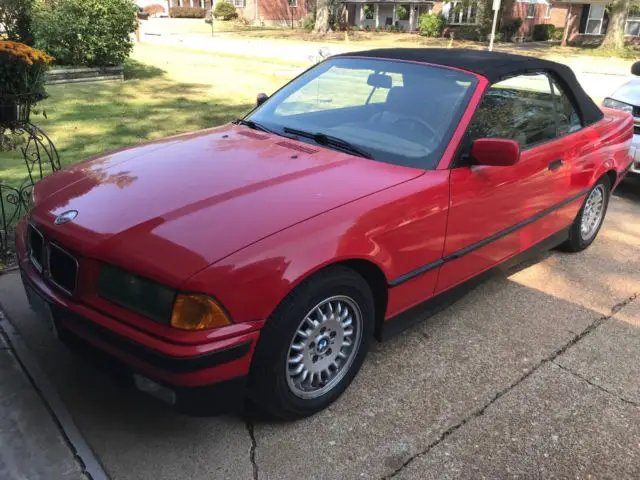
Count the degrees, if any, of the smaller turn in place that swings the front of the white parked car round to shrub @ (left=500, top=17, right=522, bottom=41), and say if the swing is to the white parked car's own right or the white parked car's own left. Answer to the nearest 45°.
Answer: approximately 135° to the white parked car's own right

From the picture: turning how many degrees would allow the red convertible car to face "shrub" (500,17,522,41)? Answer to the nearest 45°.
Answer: approximately 135° to its right

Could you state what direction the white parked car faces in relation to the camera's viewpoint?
facing the viewer and to the left of the viewer

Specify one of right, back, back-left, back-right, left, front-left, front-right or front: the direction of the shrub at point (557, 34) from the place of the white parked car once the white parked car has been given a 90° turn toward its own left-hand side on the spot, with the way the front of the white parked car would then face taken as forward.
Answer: back-left

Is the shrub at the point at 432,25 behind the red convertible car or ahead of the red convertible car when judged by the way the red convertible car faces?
behind

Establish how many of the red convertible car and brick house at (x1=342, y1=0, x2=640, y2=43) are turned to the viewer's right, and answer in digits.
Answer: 0

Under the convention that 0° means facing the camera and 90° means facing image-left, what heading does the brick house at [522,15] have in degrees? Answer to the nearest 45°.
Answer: approximately 0°

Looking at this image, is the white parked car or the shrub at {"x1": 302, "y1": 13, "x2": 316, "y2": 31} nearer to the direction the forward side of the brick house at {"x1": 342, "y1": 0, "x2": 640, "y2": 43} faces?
the white parked car

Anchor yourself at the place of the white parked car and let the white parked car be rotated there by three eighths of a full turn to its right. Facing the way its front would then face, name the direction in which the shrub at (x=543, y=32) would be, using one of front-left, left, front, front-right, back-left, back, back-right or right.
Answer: front

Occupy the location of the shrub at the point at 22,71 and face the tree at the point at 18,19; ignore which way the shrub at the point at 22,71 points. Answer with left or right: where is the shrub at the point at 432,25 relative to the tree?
right

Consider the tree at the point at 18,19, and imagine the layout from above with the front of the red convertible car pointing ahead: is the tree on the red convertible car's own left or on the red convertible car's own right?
on the red convertible car's own right

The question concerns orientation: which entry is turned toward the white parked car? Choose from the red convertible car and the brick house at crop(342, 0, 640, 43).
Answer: the brick house

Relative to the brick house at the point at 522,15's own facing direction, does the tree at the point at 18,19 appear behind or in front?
in front
